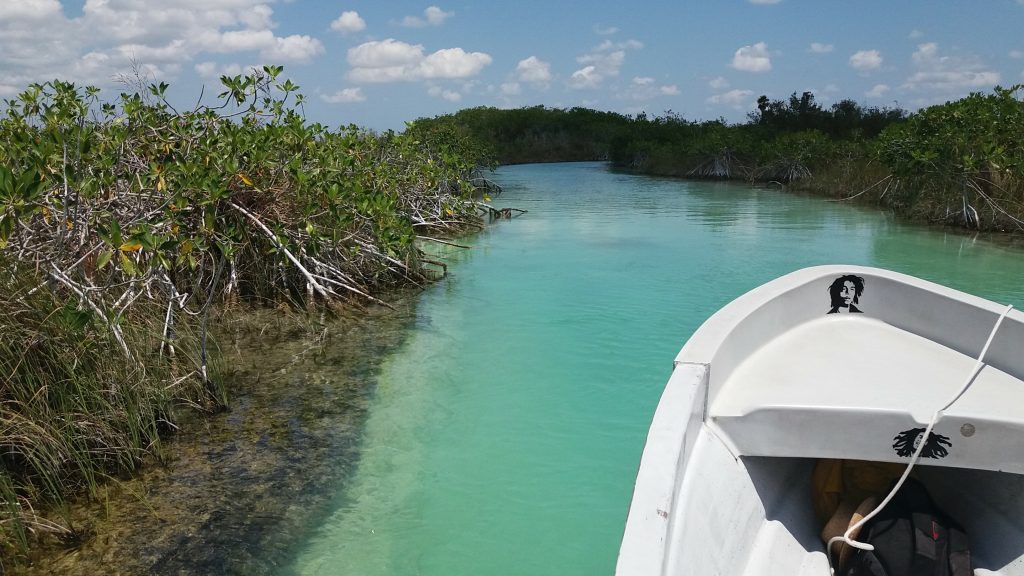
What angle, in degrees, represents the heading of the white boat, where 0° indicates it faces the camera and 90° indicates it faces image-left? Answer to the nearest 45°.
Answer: approximately 180°
